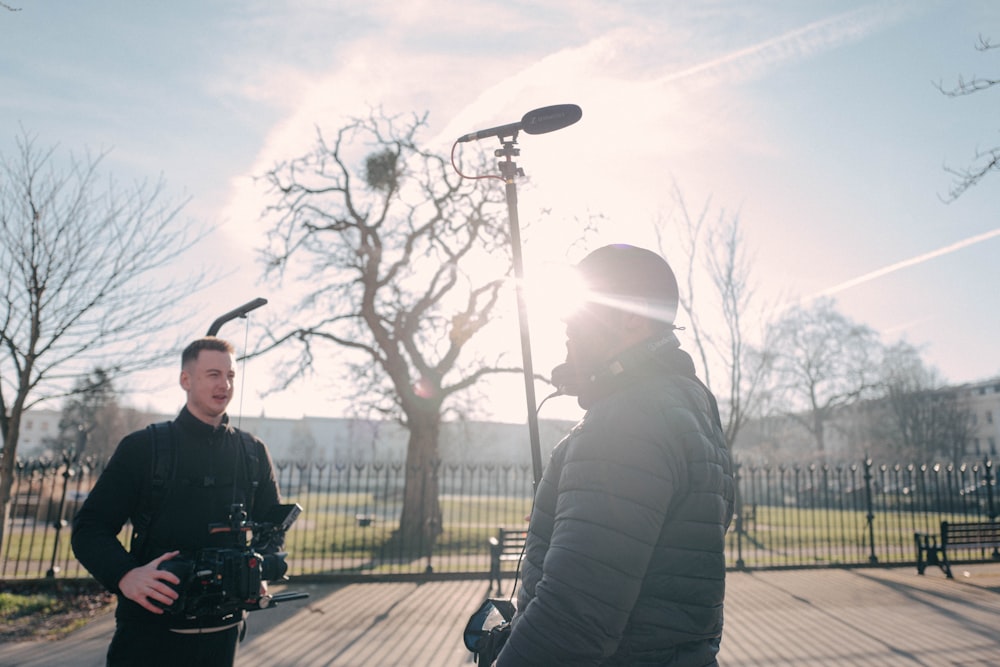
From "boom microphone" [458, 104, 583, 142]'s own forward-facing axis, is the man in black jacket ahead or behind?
behind

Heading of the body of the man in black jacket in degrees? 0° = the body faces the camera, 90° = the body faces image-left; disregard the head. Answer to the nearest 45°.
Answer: approximately 315°

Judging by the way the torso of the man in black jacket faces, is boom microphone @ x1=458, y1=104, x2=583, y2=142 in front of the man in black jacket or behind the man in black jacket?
in front

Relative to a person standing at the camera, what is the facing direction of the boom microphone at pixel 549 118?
facing to the right of the viewer

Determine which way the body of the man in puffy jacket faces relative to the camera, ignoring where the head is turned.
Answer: to the viewer's left

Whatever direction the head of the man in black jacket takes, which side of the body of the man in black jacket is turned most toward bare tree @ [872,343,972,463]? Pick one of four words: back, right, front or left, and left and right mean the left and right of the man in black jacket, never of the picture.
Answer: left

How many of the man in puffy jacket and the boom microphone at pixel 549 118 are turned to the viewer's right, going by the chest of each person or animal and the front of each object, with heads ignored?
1

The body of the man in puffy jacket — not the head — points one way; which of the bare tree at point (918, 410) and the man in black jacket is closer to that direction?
the man in black jacket

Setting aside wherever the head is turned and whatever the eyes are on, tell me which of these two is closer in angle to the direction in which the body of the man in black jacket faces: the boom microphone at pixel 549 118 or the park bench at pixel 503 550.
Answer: the boom microphone

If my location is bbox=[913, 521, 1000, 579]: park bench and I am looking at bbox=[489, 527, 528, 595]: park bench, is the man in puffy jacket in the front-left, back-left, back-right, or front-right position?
front-left

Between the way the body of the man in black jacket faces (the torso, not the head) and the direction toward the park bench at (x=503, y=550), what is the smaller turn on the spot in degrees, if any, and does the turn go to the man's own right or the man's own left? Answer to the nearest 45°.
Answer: approximately 90° to the man's own left

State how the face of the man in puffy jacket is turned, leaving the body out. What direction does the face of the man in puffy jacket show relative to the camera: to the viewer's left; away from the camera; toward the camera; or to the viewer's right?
to the viewer's left
